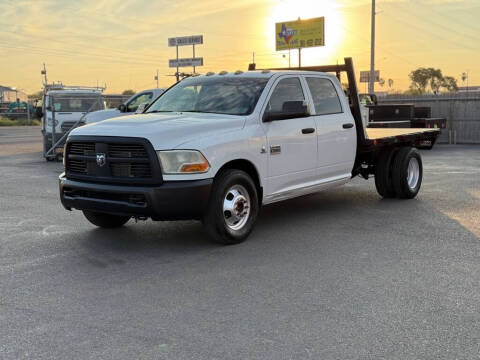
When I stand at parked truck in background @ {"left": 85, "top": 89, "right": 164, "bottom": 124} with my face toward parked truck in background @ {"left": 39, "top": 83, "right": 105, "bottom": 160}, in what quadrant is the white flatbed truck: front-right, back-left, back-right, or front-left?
back-left

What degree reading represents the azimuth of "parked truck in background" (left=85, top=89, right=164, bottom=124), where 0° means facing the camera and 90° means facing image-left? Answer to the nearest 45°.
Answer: approximately 45°

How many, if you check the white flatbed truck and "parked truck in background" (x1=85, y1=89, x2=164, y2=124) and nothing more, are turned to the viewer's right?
0

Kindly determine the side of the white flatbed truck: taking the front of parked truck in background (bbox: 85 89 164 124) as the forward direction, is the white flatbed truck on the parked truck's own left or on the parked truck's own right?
on the parked truck's own left

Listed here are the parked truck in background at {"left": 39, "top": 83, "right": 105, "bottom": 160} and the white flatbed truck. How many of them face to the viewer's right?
0

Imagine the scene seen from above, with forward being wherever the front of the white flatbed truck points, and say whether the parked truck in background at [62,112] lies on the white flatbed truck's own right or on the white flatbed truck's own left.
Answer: on the white flatbed truck's own right

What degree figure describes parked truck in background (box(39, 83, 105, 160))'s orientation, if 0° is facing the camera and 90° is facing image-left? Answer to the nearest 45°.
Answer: approximately 0°

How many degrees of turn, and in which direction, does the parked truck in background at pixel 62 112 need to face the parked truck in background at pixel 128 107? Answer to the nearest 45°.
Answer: approximately 45° to its left
